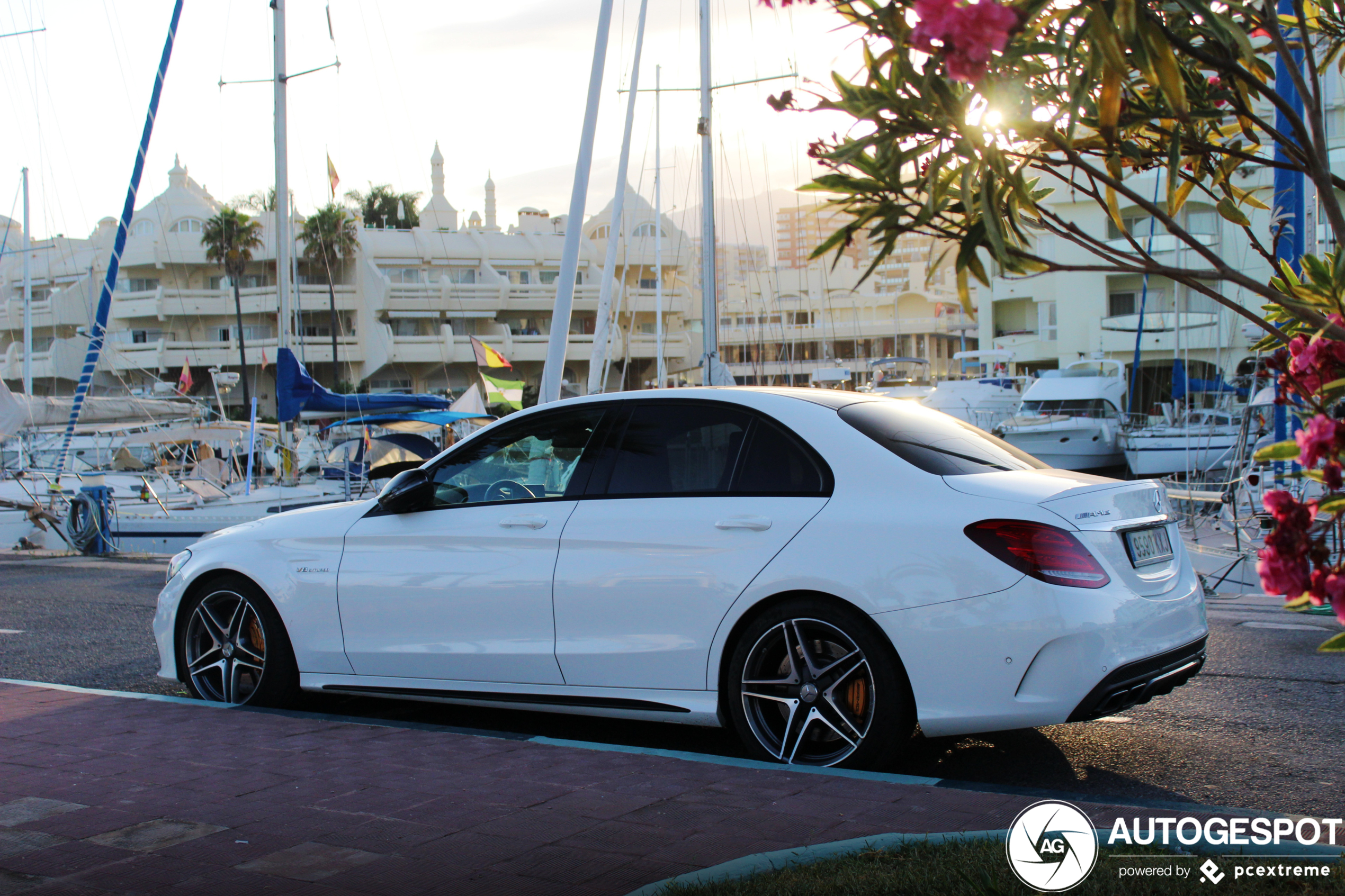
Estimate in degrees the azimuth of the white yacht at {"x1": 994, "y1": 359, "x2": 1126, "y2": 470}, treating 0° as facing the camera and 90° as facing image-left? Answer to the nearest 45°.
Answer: approximately 45°

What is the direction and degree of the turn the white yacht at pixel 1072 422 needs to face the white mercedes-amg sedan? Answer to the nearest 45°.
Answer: approximately 45° to its left

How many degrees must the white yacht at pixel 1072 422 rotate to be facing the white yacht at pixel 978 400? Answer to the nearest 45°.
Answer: approximately 90° to its right

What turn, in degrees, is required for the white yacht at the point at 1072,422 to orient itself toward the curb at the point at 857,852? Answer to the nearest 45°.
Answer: approximately 45° to its left

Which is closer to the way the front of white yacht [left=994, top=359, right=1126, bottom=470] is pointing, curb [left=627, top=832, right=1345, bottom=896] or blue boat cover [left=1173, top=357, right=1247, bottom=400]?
the curb

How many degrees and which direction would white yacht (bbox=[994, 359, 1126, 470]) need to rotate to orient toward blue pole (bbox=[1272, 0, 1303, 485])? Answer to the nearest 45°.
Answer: approximately 45° to its left

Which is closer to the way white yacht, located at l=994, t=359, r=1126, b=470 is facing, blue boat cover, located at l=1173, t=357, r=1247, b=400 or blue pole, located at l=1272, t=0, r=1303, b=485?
the blue pole
